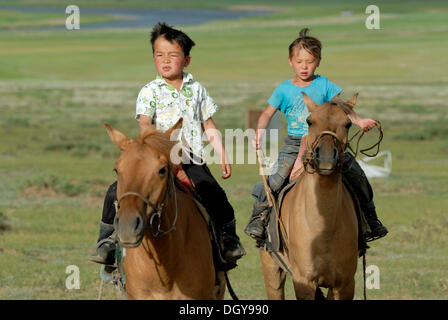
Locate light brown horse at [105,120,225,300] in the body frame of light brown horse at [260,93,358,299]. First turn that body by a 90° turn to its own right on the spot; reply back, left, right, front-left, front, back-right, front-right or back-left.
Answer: front-left

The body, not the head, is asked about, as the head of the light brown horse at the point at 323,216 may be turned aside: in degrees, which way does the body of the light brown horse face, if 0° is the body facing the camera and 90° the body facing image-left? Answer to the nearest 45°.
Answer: approximately 0°

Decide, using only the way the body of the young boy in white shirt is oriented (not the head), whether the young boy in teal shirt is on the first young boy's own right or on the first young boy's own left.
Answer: on the first young boy's own left

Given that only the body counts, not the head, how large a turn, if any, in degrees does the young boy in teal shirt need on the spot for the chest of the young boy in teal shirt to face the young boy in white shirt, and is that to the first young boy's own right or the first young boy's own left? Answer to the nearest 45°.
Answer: approximately 45° to the first young boy's own right

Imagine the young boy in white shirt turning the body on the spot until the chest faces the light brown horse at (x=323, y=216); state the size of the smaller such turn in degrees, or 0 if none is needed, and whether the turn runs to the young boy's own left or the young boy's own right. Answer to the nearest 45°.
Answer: approximately 90° to the young boy's own left
